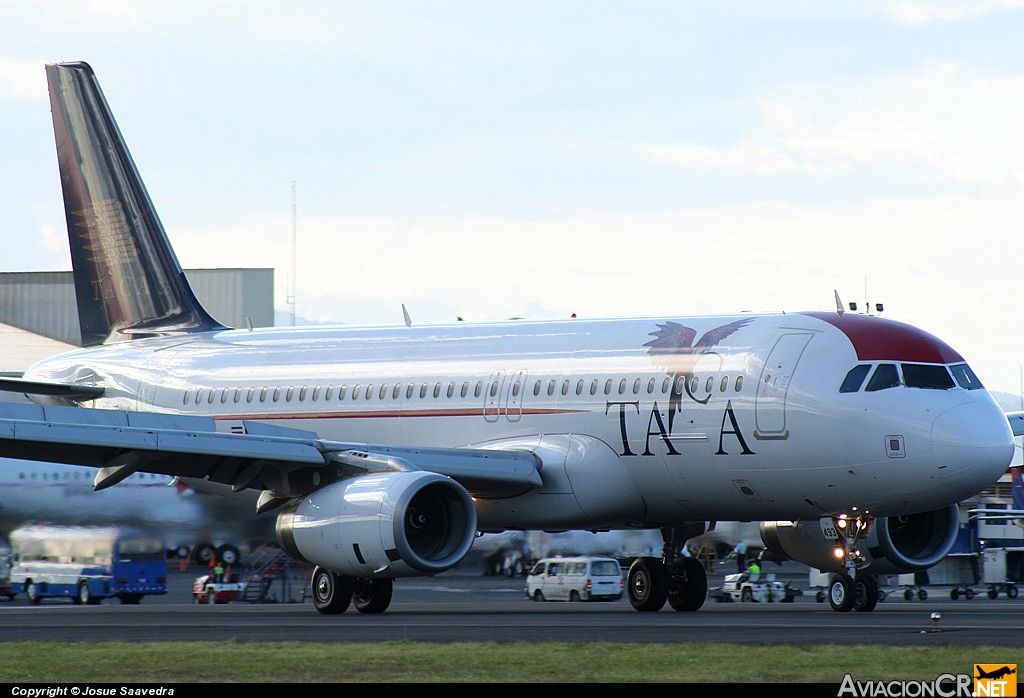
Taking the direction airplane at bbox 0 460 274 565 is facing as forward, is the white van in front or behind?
behind

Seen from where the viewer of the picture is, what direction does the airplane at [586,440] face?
facing the viewer and to the right of the viewer

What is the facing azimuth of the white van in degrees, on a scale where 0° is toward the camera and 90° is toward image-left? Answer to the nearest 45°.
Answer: approximately 135°

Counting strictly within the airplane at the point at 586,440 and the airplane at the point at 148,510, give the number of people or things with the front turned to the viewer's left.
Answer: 1

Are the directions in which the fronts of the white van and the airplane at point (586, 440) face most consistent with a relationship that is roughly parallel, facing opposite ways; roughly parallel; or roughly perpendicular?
roughly parallel, facing opposite ways

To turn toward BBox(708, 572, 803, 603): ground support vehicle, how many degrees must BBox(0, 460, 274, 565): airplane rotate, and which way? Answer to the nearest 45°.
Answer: approximately 180°

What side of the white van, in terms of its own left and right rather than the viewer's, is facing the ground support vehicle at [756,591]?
back
